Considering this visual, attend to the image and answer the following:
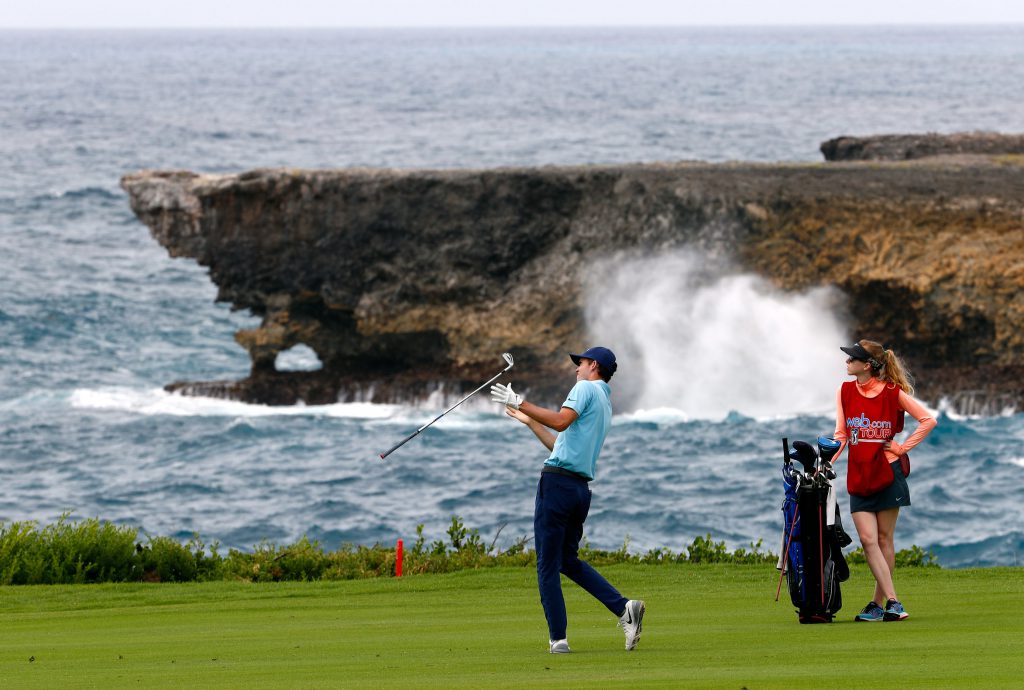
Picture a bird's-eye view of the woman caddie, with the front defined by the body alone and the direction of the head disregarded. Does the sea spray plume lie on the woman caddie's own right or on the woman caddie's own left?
on the woman caddie's own right

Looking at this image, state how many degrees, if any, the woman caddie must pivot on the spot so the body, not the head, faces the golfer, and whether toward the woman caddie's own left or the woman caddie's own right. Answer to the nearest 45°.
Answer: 0° — they already face them

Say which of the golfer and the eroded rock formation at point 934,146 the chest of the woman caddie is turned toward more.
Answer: the golfer

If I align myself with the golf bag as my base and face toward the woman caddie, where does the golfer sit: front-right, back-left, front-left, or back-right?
back-right

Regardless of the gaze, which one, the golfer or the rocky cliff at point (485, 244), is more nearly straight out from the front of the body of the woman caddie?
the golfer

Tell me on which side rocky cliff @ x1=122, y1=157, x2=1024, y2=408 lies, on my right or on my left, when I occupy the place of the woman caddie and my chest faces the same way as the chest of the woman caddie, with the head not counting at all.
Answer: on my right

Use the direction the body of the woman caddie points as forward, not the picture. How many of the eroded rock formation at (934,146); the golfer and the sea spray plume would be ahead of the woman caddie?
1
